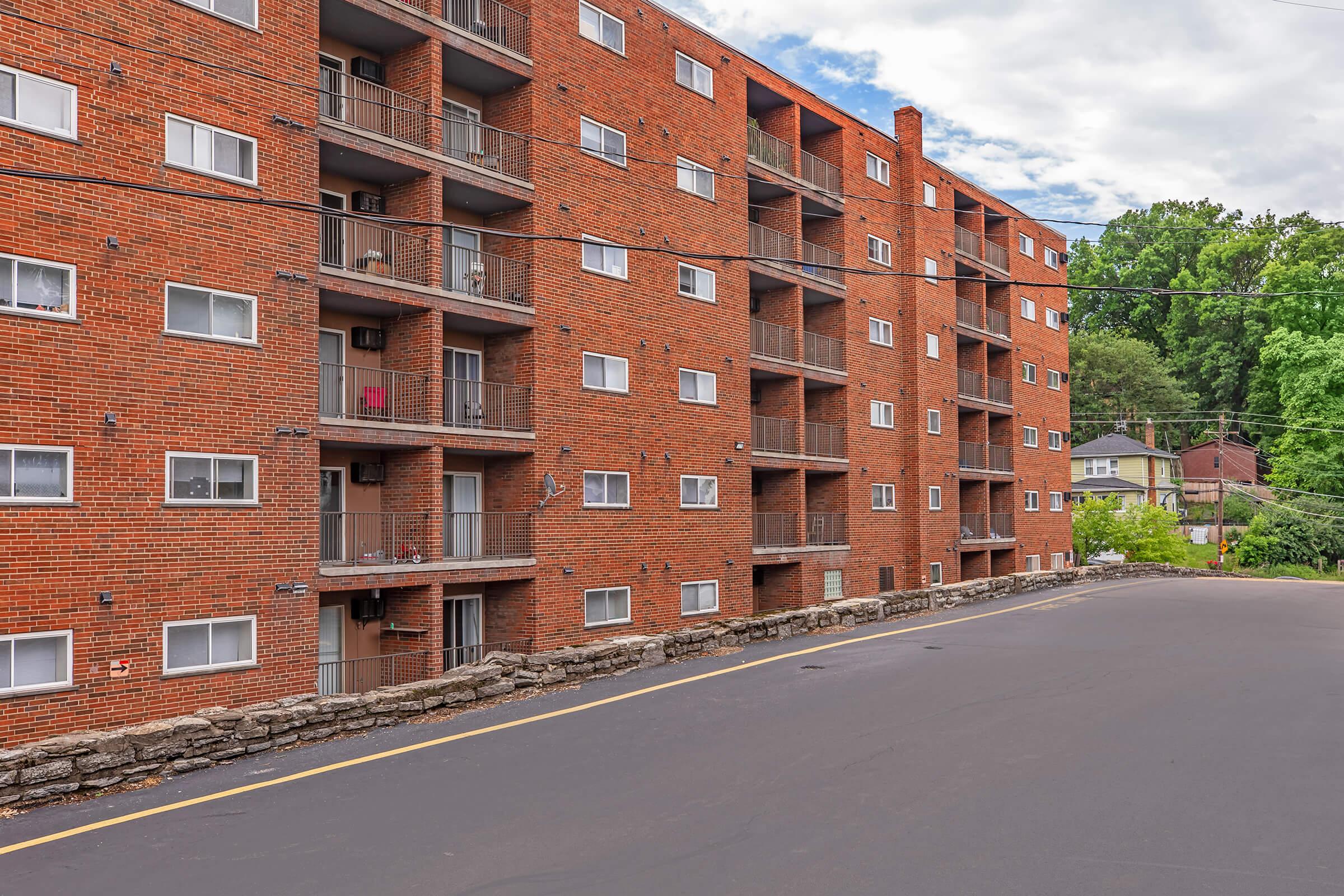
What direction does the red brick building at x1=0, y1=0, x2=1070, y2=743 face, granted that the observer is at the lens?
facing the viewer and to the right of the viewer
